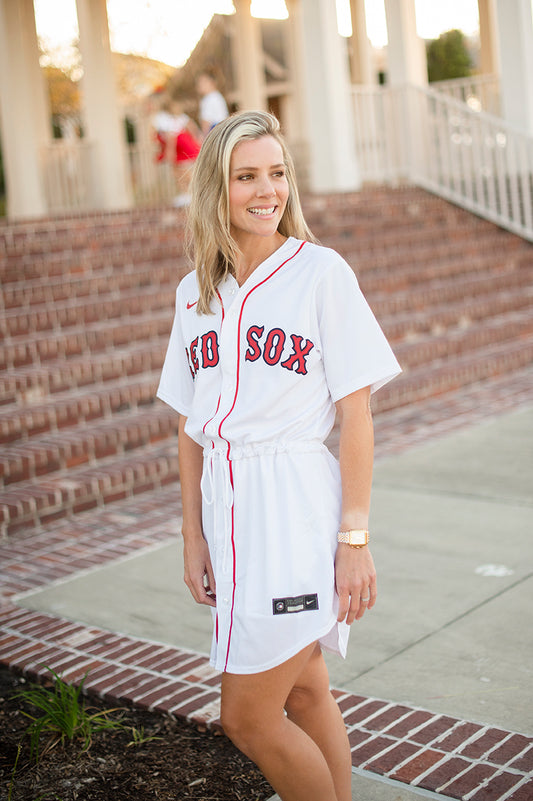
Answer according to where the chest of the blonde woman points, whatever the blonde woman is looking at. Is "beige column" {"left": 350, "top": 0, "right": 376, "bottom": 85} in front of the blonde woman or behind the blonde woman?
behind

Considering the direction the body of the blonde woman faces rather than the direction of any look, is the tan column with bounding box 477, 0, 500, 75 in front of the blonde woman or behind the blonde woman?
behind

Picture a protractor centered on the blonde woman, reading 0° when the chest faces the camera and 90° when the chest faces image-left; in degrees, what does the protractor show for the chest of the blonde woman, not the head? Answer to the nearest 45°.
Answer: approximately 45°

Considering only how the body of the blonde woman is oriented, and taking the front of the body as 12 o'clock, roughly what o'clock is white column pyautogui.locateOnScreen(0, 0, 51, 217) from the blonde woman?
The white column is roughly at 4 o'clock from the blonde woman.

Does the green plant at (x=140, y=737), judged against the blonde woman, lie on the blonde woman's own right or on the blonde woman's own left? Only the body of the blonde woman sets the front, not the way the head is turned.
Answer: on the blonde woman's own right

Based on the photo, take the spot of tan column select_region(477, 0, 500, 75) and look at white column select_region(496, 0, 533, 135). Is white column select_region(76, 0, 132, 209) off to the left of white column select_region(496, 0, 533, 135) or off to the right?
right

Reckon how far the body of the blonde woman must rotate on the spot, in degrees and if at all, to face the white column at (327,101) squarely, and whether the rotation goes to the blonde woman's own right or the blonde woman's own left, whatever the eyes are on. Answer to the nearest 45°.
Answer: approximately 135° to the blonde woman's own right

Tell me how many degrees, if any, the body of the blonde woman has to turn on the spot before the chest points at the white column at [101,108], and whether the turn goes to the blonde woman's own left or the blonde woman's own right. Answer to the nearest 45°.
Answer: approximately 135° to the blonde woman's own right

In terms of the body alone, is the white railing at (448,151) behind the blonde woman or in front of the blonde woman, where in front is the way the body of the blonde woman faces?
behind

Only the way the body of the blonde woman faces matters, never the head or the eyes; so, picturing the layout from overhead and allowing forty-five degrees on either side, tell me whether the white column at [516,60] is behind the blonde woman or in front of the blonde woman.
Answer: behind

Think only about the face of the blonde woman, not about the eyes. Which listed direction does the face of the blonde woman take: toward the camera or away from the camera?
toward the camera

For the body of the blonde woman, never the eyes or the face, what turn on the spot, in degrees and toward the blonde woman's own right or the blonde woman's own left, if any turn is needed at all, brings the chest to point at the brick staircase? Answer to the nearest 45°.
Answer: approximately 135° to the blonde woman's own right
